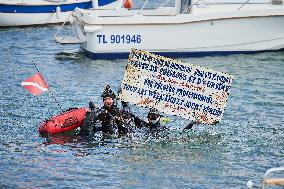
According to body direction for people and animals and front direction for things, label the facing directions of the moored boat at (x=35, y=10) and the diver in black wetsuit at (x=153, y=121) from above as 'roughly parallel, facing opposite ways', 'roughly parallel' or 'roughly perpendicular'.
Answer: roughly perpendicular

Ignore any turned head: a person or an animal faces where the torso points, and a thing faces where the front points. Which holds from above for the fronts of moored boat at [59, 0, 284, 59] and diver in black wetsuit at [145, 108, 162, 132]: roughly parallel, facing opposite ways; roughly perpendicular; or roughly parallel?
roughly perpendicular

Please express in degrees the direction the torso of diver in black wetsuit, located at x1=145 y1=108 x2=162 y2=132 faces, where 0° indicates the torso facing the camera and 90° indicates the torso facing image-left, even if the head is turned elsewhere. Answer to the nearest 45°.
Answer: approximately 0°

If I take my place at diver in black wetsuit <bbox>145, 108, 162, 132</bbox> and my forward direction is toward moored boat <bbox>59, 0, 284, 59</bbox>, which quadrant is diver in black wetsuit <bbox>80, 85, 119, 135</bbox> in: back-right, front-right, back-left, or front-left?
back-left

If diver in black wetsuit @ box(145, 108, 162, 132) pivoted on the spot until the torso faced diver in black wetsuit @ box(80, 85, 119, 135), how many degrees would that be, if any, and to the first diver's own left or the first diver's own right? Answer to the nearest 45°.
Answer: approximately 90° to the first diver's own right
